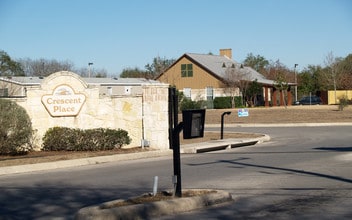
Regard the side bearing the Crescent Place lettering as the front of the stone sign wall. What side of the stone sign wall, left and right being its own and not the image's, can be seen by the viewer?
front

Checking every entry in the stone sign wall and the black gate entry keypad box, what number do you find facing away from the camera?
0

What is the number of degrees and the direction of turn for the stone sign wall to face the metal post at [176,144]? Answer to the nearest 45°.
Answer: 0° — it already faces it

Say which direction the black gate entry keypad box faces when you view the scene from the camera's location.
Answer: facing the viewer and to the right of the viewer
